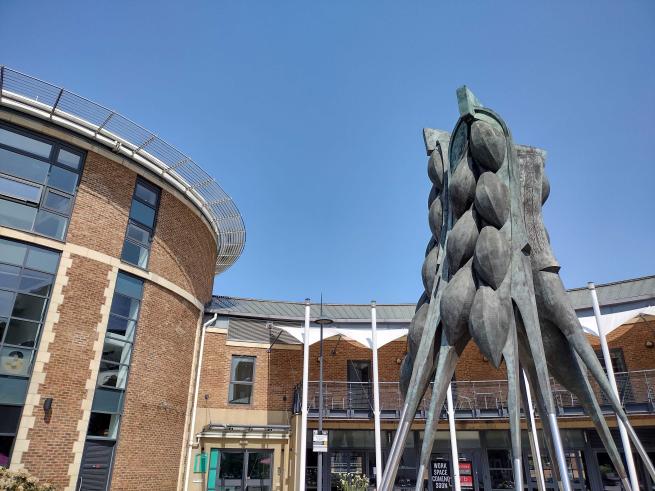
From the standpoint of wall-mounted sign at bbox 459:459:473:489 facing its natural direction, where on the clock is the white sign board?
The white sign board is roughly at 1 o'clock from the wall-mounted sign.

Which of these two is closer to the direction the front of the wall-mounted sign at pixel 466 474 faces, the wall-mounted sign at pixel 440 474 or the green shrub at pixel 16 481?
the green shrub

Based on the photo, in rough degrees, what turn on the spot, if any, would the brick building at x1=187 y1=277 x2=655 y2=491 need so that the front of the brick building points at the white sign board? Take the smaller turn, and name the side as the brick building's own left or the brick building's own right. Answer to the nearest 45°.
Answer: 0° — it already faces it

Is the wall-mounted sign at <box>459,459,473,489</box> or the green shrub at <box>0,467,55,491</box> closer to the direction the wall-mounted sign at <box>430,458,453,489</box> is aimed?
the green shrub

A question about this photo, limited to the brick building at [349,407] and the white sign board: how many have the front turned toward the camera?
2

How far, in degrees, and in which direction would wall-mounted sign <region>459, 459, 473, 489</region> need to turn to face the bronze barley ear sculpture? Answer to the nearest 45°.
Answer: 0° — it already faces it

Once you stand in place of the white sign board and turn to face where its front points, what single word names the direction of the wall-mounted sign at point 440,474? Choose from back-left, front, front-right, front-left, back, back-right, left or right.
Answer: back-left

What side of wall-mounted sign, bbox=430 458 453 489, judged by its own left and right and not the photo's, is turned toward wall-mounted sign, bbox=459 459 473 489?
left
